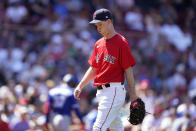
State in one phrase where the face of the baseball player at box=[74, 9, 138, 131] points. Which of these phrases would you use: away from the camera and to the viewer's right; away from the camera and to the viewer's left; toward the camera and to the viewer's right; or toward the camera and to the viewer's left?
toward the camera and to the viewer's left

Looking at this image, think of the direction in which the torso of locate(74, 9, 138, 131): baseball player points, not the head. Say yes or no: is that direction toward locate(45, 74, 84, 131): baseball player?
no

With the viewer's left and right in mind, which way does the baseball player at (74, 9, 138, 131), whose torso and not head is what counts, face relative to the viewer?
facing the viewer and to the left of the viewer
